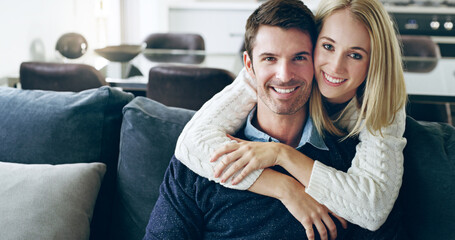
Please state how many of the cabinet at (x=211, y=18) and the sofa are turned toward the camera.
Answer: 2

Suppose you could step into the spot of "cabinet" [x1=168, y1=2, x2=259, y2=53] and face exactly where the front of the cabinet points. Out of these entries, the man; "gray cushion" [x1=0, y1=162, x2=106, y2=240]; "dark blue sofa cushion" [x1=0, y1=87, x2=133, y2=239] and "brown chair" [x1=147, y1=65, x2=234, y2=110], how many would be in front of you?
4

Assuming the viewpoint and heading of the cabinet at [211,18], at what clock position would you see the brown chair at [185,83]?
The brown chair is roughly at 12 o'clock from the cabinet.

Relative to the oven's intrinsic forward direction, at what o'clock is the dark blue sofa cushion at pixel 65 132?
The dark blue sofa cushion is roughly at 1 o'clock from the oven.

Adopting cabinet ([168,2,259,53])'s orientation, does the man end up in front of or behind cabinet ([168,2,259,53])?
in front

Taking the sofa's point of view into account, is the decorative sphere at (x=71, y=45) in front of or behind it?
behind

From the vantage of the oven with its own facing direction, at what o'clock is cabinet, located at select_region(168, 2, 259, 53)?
The cabinet is roughly at 4 o'clock from the oven.

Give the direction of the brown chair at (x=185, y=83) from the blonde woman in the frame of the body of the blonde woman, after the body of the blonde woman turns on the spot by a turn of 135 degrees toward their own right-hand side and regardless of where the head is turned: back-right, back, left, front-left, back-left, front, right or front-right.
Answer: front-left

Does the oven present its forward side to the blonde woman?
yes

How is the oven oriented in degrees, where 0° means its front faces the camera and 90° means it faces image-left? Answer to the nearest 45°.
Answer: approximately 0°

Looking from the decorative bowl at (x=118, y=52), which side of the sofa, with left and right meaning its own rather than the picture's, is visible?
back

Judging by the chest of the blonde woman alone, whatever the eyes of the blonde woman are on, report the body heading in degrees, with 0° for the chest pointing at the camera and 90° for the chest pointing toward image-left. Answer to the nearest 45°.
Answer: approximately 45°

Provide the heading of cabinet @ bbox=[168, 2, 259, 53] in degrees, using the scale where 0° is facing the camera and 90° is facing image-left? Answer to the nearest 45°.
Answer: approximately 0°

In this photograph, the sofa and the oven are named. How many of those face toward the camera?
2

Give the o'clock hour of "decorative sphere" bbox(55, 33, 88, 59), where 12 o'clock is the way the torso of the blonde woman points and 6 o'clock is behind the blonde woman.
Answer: The decorative sphere is roughly at 5 o'clock from the blonde woman.

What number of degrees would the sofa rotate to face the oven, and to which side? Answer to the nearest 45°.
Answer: approximately 135° to its left
